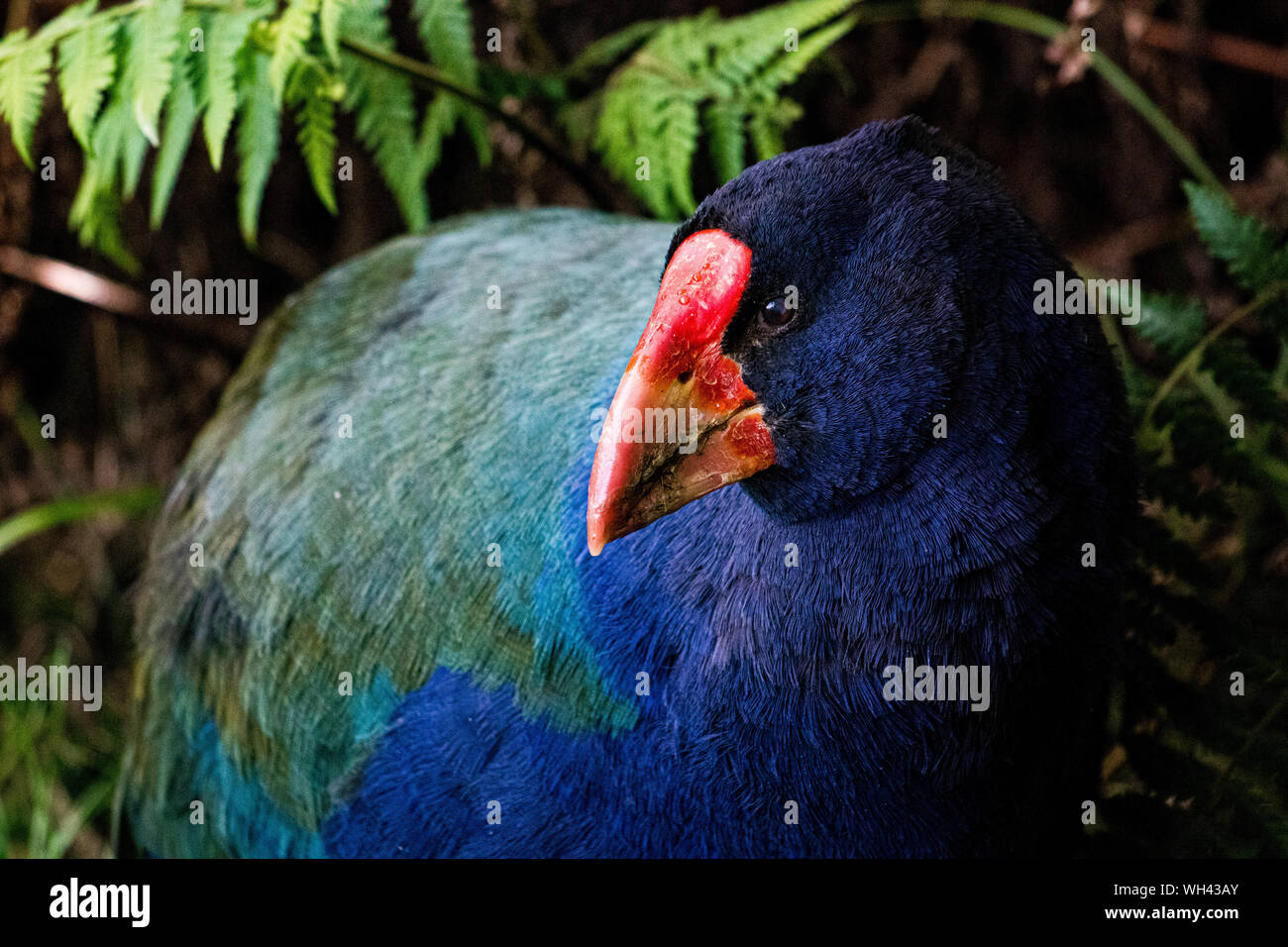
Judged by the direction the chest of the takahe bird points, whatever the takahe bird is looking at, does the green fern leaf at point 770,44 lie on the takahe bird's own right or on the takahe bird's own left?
on the takahe bird's own left

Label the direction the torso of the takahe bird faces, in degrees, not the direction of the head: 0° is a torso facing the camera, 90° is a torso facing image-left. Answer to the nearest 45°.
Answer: approximately 315°

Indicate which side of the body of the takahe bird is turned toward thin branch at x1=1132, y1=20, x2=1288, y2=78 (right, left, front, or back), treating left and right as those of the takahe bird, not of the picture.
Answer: left

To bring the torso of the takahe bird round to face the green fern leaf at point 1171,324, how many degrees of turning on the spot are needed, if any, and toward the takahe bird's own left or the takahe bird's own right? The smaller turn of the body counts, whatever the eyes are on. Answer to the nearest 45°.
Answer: approximately 90° to the takahe bird's own left

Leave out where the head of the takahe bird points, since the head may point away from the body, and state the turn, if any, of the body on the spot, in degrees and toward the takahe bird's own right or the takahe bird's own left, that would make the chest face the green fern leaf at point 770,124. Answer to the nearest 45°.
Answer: approximately 135° to the takahe bird's own left

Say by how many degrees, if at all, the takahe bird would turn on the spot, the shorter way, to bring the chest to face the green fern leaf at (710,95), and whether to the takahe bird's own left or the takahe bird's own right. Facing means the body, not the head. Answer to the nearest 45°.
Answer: approximately 135° to the takahe bird's own left

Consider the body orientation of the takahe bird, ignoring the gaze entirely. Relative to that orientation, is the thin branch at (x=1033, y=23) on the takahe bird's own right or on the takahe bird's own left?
on the takahe bird's own left

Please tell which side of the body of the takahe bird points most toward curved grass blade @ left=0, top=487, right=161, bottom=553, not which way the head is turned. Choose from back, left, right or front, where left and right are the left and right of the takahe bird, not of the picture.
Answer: back

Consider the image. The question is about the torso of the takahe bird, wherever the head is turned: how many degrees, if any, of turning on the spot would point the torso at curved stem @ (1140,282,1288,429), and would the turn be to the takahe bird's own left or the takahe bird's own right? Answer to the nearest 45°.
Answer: approximately 90° to the takahe bird's own left
